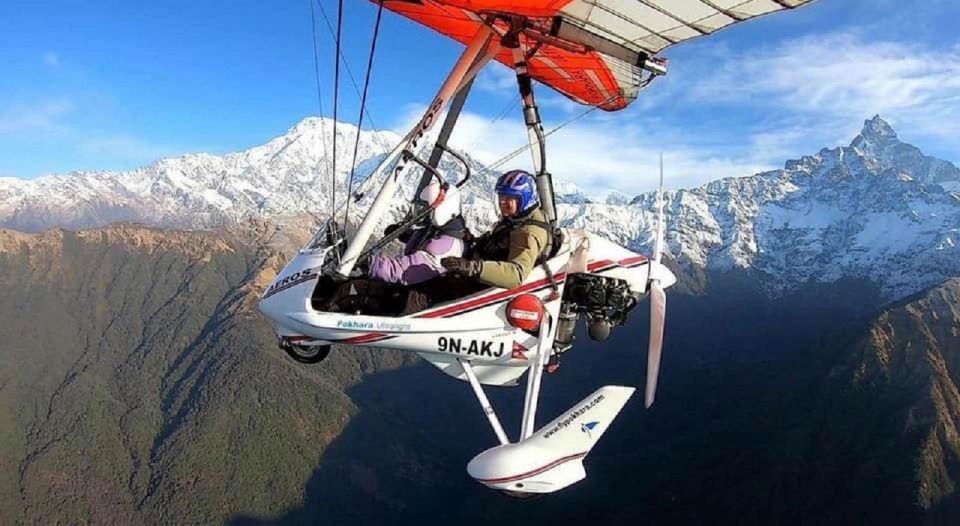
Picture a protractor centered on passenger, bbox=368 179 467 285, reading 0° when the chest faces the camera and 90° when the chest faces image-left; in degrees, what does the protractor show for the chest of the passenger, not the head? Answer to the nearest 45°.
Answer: approximately 90°

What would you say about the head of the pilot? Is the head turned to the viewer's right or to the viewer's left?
to the viewer's left

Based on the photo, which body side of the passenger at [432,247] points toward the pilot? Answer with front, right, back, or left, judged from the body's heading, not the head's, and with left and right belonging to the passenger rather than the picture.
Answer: back
